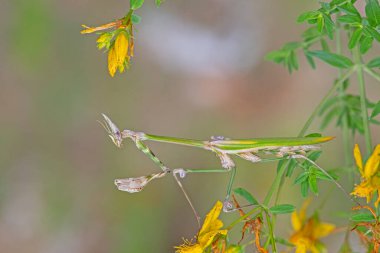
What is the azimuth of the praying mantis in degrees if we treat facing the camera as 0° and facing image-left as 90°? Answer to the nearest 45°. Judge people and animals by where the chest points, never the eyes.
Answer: approximately 90°
